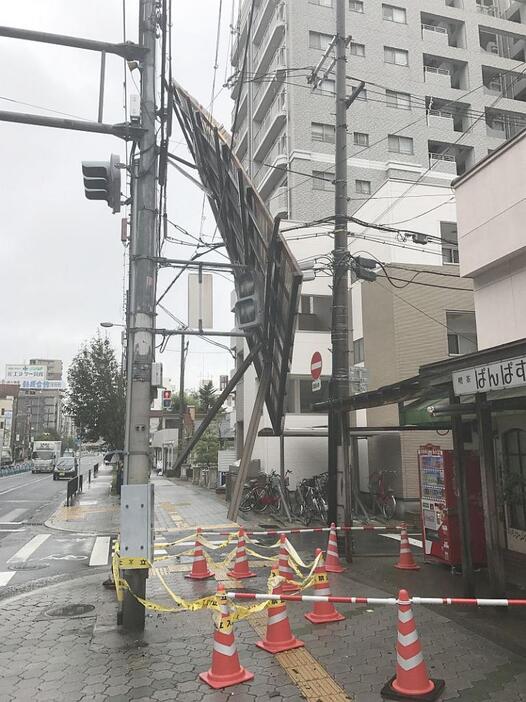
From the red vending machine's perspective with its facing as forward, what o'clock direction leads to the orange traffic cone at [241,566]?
The orange traffic cone is roughly at 1 o'clock from the red vending machine.

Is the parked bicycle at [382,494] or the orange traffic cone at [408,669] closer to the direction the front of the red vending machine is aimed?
the orange traffic cone

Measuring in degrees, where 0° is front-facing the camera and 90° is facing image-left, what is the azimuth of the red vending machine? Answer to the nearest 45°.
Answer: approximately 45°

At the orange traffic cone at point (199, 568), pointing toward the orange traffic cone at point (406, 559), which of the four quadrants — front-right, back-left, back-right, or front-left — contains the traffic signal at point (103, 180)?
back-right

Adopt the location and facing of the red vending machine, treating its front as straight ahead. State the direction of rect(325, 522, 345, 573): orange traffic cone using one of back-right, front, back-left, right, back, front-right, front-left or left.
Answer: front-right

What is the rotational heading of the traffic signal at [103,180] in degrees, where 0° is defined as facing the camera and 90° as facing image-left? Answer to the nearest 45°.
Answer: approximately 90°

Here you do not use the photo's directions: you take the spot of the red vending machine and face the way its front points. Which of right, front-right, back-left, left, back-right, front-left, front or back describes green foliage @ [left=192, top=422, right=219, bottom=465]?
right

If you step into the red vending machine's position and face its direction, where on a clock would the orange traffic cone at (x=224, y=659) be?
The orange traffic cone is roughly at 11 o'clock from the red vending machine.

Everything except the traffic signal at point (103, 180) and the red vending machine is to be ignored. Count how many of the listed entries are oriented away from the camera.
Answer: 0

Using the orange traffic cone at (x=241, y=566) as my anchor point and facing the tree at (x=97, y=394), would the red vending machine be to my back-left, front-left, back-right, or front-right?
back-right
